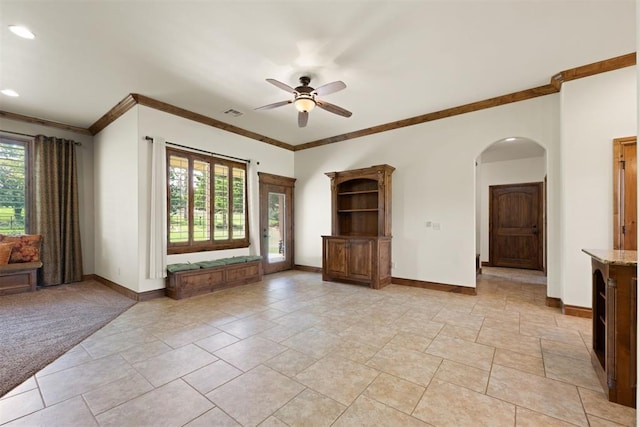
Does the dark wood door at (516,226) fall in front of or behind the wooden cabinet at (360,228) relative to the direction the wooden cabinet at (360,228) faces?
behind

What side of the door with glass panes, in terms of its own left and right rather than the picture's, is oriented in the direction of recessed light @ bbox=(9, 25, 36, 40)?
right

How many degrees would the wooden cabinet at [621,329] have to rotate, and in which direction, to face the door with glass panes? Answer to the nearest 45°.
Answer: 0° — it already faces it

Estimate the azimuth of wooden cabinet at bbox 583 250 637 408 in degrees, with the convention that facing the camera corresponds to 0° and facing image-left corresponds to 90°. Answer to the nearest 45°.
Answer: approximately 90°

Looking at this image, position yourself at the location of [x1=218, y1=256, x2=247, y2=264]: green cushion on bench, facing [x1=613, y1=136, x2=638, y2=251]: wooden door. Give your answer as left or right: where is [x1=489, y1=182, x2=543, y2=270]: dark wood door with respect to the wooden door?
left

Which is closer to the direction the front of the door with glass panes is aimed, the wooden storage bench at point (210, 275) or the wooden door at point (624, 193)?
the wooden door

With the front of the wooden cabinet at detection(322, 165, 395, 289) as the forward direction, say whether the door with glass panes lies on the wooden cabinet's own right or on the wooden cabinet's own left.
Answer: on the wooden cabinet's own right

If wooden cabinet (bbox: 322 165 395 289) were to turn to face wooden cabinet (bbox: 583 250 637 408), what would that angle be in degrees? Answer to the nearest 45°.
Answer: approximately 90° to its left

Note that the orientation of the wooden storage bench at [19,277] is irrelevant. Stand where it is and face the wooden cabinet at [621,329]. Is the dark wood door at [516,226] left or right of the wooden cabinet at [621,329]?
left

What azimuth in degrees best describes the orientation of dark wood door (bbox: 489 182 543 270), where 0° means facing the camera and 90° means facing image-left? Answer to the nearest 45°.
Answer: approximately 45°

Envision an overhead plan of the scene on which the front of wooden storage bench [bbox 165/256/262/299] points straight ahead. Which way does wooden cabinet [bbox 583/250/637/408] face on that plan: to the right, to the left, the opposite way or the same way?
the opposite way

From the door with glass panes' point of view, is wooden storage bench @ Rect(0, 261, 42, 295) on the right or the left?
on its right
